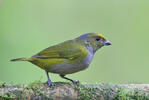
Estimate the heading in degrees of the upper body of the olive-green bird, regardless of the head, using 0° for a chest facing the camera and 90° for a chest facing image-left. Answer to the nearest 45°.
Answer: approximately 270°
